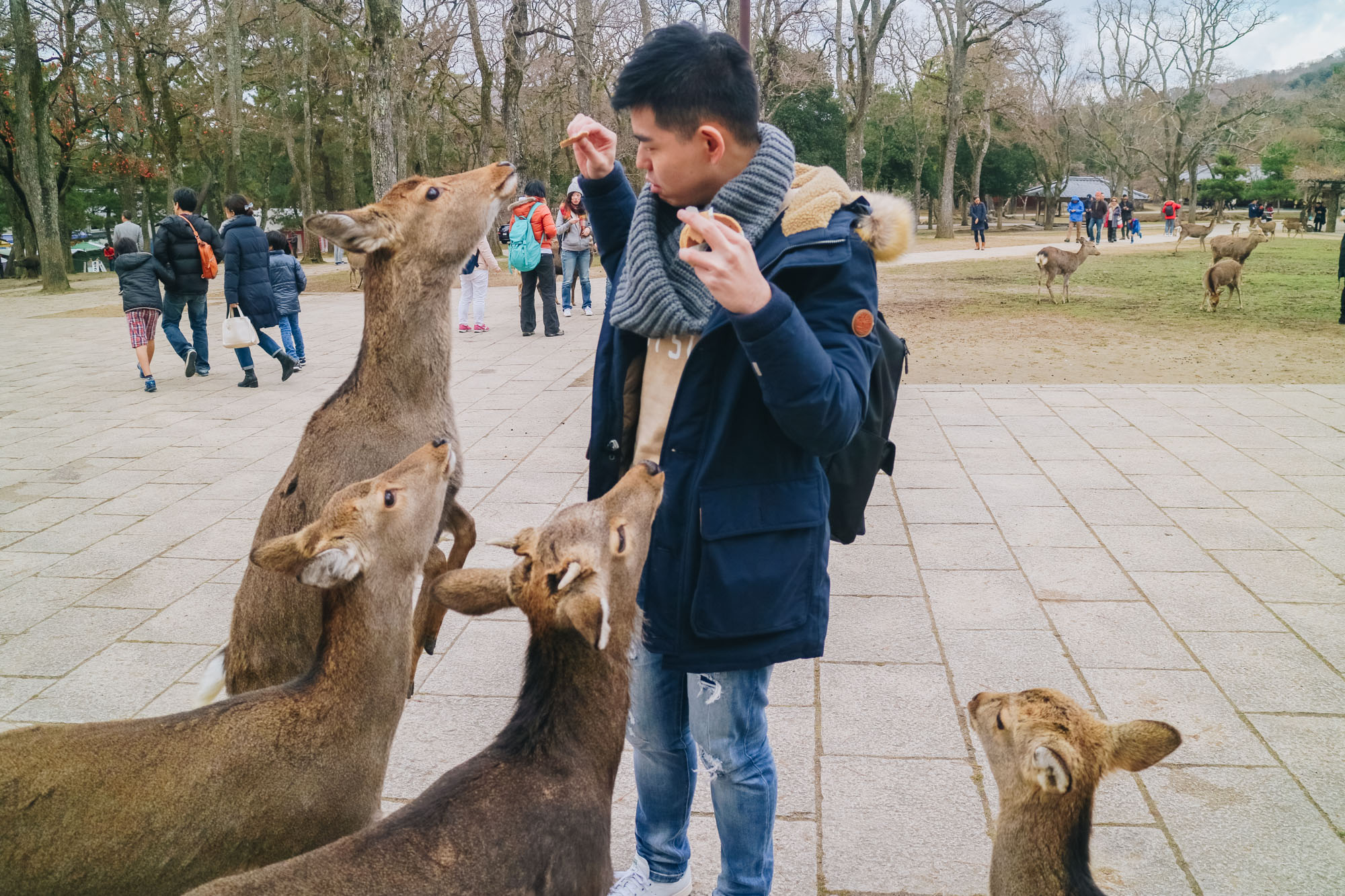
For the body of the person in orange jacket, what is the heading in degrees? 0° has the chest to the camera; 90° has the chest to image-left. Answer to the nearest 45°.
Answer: approximately 225°

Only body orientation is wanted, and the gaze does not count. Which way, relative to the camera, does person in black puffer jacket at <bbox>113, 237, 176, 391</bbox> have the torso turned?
away from the camera

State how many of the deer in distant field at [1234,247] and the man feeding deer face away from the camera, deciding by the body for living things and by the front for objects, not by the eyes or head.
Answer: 0

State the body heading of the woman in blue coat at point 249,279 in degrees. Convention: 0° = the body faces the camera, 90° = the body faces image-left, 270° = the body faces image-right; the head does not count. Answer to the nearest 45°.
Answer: approximately 135°

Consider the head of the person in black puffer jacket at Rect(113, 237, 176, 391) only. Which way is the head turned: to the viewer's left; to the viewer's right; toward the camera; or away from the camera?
away from the camera

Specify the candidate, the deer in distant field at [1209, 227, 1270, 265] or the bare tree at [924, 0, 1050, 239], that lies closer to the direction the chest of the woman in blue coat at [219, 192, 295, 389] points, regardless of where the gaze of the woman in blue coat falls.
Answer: the bare tree

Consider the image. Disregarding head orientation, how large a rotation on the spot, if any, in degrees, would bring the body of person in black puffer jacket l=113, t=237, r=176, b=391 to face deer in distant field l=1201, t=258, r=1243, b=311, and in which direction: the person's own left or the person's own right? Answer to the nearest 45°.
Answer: approximately 90° to the person's own right

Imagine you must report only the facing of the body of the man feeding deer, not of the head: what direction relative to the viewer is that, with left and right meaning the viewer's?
facing the viewer and to the left of the viewer

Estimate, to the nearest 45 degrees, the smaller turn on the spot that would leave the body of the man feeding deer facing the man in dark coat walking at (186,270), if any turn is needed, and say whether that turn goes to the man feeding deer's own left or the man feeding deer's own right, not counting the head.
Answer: approximately 90° to the man feeding deer's own right
